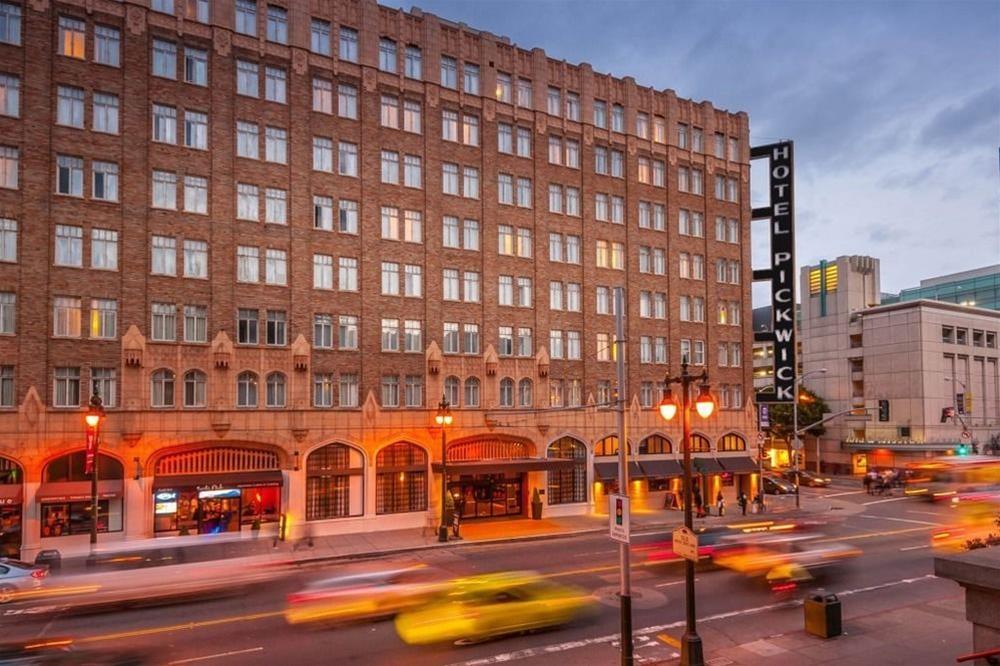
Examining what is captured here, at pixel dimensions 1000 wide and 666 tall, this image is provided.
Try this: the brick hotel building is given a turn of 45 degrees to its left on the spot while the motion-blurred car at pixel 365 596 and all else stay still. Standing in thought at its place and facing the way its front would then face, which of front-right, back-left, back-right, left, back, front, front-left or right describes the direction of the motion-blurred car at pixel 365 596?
right

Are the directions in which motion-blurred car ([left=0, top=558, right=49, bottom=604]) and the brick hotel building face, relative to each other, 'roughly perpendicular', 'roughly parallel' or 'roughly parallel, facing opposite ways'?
roughly perpendicular

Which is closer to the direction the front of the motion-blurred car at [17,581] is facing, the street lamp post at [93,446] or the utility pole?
the utility pole

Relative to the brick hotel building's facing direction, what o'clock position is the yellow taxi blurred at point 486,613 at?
The yellow taxi blurred is roughly at 1 o'clock from the brick hotel building.

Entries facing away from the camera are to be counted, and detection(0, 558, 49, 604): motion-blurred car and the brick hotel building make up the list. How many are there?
0

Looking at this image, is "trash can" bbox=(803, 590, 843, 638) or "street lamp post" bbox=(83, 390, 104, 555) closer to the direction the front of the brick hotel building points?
the trash can

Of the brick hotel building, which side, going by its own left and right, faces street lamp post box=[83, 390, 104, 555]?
right

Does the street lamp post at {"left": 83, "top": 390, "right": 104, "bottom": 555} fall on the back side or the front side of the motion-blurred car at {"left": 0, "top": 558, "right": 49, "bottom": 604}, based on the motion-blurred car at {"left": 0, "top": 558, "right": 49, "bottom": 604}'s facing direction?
on the back side
